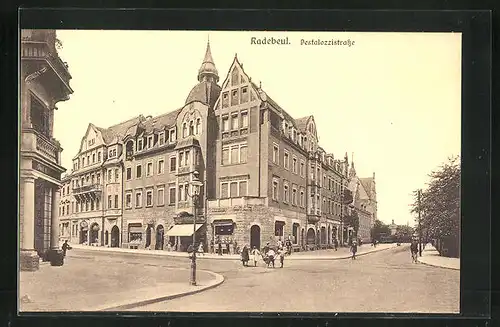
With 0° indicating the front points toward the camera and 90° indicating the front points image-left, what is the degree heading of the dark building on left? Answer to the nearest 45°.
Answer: approximately 270°
